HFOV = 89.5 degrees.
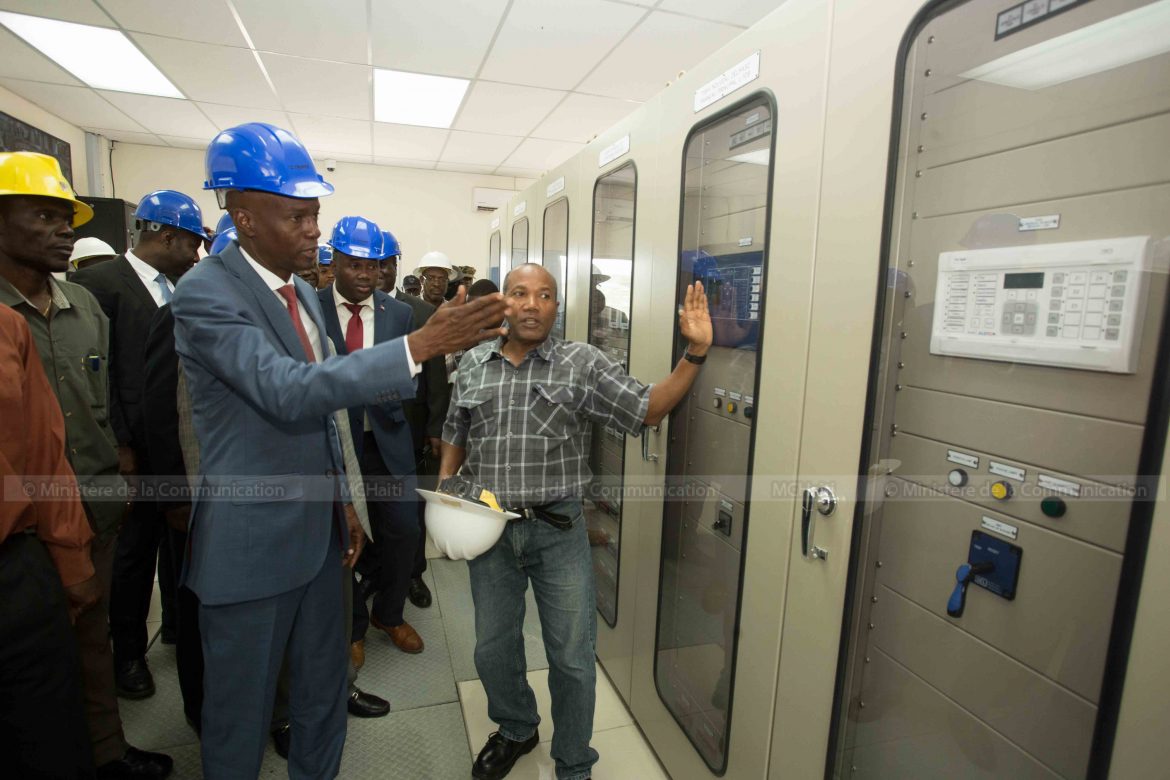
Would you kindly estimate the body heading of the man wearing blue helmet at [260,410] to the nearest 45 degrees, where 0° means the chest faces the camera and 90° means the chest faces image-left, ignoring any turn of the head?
approximately 315°

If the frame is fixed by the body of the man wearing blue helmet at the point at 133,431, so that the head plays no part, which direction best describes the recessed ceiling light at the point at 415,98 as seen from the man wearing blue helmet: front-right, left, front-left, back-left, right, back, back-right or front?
left

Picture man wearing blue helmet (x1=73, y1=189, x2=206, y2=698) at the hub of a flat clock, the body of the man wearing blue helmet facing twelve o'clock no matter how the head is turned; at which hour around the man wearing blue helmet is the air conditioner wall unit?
The air conditioner wall unit is roughly at 9 o'clock from the man wearing blue helmet.

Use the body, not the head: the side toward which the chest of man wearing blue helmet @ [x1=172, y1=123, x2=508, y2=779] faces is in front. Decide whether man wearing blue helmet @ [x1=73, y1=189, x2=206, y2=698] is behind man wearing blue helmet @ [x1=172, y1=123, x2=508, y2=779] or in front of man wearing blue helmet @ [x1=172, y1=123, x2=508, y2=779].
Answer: behind

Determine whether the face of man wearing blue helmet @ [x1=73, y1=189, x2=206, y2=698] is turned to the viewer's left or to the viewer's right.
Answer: to the viewer's right

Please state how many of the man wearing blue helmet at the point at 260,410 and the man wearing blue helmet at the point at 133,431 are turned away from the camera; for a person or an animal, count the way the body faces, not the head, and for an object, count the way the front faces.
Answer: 0

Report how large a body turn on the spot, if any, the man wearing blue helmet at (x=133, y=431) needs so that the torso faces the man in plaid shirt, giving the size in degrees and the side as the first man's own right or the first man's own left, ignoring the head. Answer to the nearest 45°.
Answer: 0° — they already face them

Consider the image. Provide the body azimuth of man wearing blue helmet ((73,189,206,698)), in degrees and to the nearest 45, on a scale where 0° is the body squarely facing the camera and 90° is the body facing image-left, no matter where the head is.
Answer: approximately 315°

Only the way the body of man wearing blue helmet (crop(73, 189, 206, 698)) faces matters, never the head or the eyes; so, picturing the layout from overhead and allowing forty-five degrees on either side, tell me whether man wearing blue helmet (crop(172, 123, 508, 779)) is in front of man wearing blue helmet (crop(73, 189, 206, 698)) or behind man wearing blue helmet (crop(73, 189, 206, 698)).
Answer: in front

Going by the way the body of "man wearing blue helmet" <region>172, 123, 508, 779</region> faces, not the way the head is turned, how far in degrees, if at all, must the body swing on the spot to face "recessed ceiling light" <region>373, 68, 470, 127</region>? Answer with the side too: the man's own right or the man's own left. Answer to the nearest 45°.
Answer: approximately 135° to the man's own left
